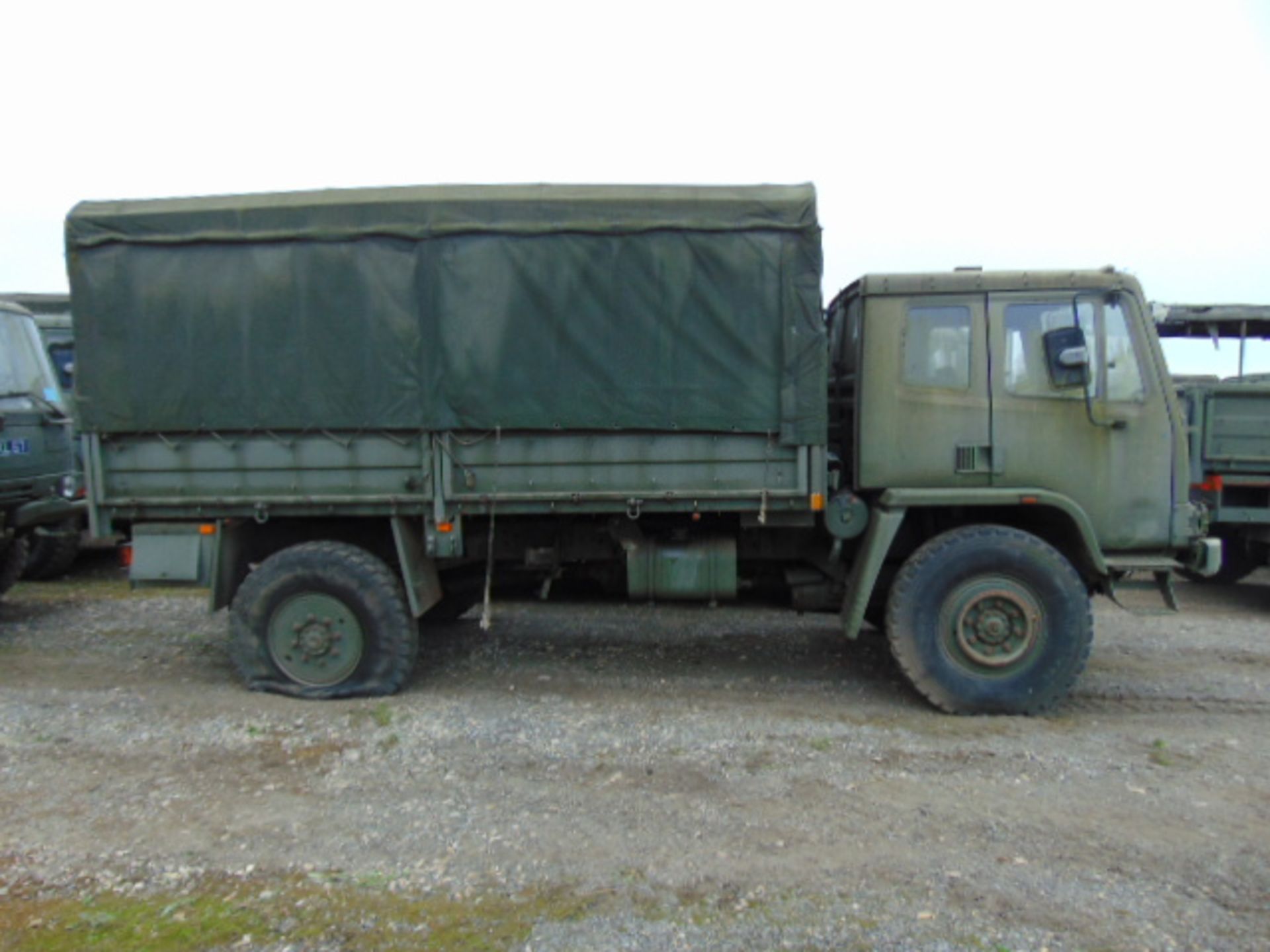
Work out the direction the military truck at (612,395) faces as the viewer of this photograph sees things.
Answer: facing to the right of the viewer

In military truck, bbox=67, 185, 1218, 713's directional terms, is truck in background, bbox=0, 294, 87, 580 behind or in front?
behind

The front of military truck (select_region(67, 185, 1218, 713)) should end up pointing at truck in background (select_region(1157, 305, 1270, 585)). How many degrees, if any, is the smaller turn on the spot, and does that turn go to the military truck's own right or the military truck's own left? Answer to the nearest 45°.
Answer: approximately 45° to the military truck's own left

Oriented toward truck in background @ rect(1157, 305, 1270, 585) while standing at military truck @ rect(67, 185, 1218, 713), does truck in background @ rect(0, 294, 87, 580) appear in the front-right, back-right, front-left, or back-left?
back-left
